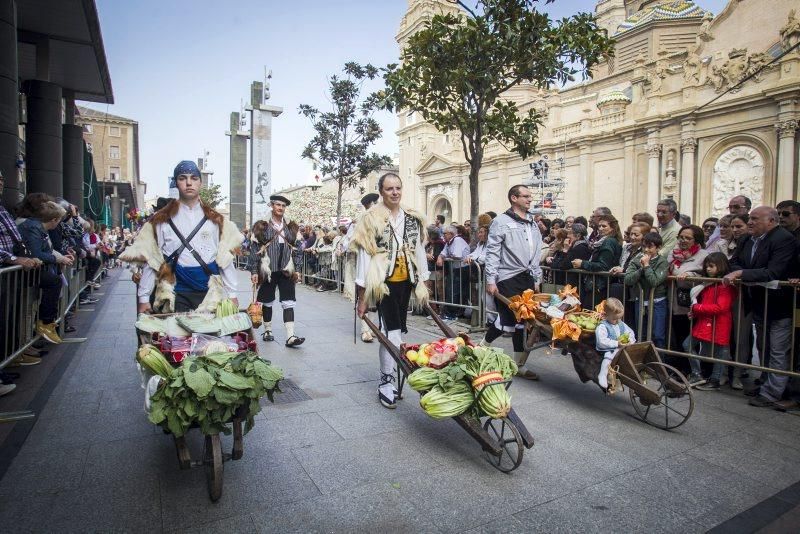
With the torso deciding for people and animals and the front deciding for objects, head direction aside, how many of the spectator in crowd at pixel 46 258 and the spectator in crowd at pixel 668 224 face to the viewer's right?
1

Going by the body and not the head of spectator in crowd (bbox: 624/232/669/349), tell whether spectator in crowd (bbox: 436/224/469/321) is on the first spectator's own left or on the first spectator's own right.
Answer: on the first spectator's own right

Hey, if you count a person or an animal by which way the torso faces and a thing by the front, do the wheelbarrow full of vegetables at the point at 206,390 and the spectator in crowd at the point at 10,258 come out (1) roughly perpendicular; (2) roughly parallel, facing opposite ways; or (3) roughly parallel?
roughly perpendicular

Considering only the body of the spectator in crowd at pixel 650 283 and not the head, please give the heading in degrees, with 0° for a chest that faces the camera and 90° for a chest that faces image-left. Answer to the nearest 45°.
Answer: approximately 45°

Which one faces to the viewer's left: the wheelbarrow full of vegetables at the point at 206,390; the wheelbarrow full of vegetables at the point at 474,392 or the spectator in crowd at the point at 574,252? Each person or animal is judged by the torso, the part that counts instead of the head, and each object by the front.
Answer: the spectator in crowd

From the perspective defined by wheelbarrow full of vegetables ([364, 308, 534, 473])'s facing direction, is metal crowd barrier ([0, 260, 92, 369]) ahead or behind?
behind

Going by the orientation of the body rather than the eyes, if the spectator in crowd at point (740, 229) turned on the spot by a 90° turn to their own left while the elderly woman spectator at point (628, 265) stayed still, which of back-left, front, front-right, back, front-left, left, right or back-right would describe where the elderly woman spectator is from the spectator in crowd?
back-right

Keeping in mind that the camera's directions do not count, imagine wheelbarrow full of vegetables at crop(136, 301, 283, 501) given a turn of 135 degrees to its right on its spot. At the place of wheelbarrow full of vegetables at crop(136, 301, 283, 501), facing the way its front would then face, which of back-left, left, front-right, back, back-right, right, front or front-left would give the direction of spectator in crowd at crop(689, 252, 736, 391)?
back-right

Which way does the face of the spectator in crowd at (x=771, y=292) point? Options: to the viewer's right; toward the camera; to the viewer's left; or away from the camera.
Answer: to the viewer's left

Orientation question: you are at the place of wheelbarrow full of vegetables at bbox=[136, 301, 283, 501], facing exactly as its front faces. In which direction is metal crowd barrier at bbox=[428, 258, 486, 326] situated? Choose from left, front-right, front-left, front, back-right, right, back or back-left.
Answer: back-left

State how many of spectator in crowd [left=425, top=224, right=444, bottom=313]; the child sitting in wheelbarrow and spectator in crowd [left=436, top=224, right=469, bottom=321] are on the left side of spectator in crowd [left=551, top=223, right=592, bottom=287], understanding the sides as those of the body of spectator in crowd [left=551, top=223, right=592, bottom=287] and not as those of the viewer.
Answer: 1

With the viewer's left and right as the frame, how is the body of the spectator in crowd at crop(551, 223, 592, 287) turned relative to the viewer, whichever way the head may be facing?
facing to the left of the viewer

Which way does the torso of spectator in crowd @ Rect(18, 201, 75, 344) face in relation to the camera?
to the viewer's right

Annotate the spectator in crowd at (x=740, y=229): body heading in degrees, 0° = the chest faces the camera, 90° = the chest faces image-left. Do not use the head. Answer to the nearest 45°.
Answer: approximately 45°
